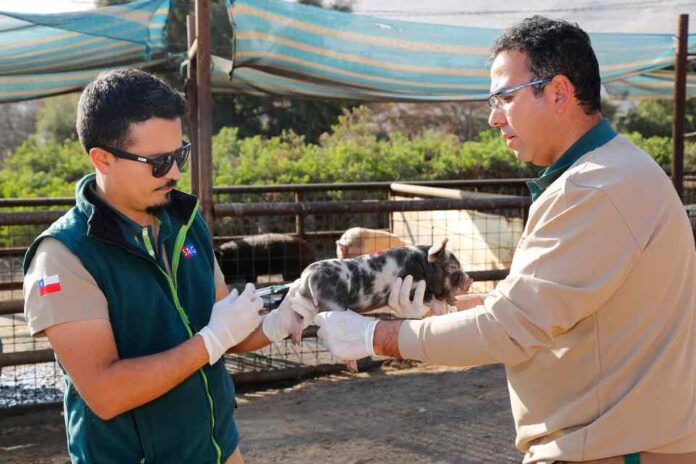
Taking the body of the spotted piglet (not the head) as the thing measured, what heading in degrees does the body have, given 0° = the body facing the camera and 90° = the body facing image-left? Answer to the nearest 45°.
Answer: approximately 270°

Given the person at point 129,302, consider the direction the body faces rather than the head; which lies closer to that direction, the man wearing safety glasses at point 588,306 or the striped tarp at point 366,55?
the man wearing safety glasses

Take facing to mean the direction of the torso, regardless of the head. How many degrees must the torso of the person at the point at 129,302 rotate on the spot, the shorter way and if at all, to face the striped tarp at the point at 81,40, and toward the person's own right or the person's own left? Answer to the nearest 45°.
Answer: approximately 135° to the person's own left

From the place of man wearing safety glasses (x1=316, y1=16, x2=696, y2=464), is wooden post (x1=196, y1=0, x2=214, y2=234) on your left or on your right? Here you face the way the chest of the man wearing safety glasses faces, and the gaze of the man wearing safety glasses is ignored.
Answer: on your right

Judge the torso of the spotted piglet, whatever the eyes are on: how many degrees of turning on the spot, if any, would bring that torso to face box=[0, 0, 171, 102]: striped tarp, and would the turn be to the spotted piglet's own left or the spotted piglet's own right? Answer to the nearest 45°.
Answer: approximately 135° to the spotted piglet's own left

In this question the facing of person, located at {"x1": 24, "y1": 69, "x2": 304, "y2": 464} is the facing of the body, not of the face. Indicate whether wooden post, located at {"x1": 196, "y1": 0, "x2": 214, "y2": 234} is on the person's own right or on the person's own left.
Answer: on the person's own left

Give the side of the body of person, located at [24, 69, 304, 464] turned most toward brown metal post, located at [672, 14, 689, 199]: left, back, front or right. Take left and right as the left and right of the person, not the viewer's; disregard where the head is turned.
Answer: left

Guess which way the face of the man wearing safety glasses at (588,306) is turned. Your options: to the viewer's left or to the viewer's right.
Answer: to the viewer's left

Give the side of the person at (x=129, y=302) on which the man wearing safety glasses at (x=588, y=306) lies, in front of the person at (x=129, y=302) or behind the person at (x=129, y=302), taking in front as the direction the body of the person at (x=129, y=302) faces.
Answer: in front

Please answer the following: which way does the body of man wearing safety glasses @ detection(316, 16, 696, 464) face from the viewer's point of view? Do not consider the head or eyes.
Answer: to the viewer's left

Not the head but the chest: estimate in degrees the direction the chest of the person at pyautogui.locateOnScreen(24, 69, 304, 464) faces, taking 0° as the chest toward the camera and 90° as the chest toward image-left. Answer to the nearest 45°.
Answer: approximately 315°

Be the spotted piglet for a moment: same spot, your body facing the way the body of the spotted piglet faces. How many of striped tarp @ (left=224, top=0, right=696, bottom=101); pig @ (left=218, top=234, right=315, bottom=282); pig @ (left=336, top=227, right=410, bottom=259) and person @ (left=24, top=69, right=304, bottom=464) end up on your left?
3

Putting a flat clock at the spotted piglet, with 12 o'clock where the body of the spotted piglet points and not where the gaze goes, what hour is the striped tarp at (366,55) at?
The striped tarp is roughly at 9 o'clock from the spotted piglet.
